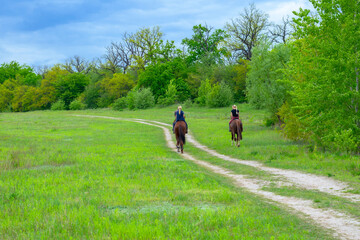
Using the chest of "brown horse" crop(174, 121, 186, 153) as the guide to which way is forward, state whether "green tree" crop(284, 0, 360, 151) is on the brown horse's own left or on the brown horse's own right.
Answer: on the brown horse's own right

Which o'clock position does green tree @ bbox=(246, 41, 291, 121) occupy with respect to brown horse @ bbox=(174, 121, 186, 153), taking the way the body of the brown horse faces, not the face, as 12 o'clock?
The green tree is roughly at 1 o'clock from the brown horse.

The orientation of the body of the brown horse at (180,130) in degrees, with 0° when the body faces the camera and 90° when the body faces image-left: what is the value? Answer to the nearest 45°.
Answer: approximately 180°
